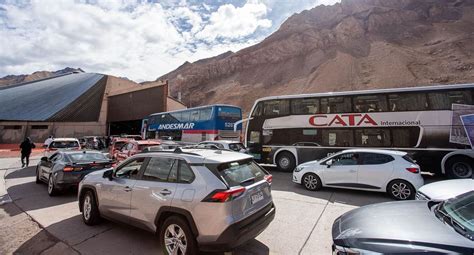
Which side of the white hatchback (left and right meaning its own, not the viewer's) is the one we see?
left

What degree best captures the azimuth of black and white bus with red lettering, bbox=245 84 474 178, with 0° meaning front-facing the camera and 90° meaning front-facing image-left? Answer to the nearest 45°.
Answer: approximately 90°

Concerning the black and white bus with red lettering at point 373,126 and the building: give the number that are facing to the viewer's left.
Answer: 1

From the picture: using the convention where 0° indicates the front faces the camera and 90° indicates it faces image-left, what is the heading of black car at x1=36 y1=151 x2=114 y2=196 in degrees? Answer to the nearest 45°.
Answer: approximately 135°

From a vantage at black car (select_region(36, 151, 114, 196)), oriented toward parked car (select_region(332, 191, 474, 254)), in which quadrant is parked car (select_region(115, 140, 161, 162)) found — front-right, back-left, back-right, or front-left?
back-left

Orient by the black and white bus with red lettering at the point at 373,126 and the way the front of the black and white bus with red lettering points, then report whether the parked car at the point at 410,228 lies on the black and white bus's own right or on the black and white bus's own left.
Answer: on the black and white bus's own left

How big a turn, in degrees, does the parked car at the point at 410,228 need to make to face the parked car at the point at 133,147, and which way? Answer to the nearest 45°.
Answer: approximately 90° to its right

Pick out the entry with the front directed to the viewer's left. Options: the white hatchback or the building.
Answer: the white hatchback

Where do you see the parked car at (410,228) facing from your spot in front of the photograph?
facing to the left of the viewer

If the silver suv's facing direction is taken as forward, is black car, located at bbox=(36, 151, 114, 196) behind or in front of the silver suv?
in front

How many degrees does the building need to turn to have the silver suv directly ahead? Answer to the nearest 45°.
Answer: approximately 45° to its right

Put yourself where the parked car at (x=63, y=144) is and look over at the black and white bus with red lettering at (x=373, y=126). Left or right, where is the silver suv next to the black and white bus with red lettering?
right

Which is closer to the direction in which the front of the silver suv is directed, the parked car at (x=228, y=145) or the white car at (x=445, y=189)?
the parked car
